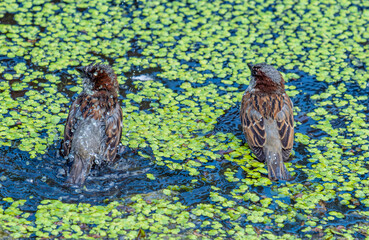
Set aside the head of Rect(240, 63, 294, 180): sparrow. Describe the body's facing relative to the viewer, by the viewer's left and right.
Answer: facing away from the viewer

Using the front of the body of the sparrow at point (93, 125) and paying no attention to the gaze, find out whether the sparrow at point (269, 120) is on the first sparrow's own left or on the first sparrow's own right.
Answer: on the first sparrow's own right

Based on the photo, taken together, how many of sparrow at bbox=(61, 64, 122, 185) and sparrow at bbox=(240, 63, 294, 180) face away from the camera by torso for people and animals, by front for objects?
2

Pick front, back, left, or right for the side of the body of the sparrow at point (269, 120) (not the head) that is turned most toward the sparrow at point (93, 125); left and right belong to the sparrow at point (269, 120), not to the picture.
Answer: left

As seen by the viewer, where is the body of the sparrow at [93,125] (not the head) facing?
away from the camera
